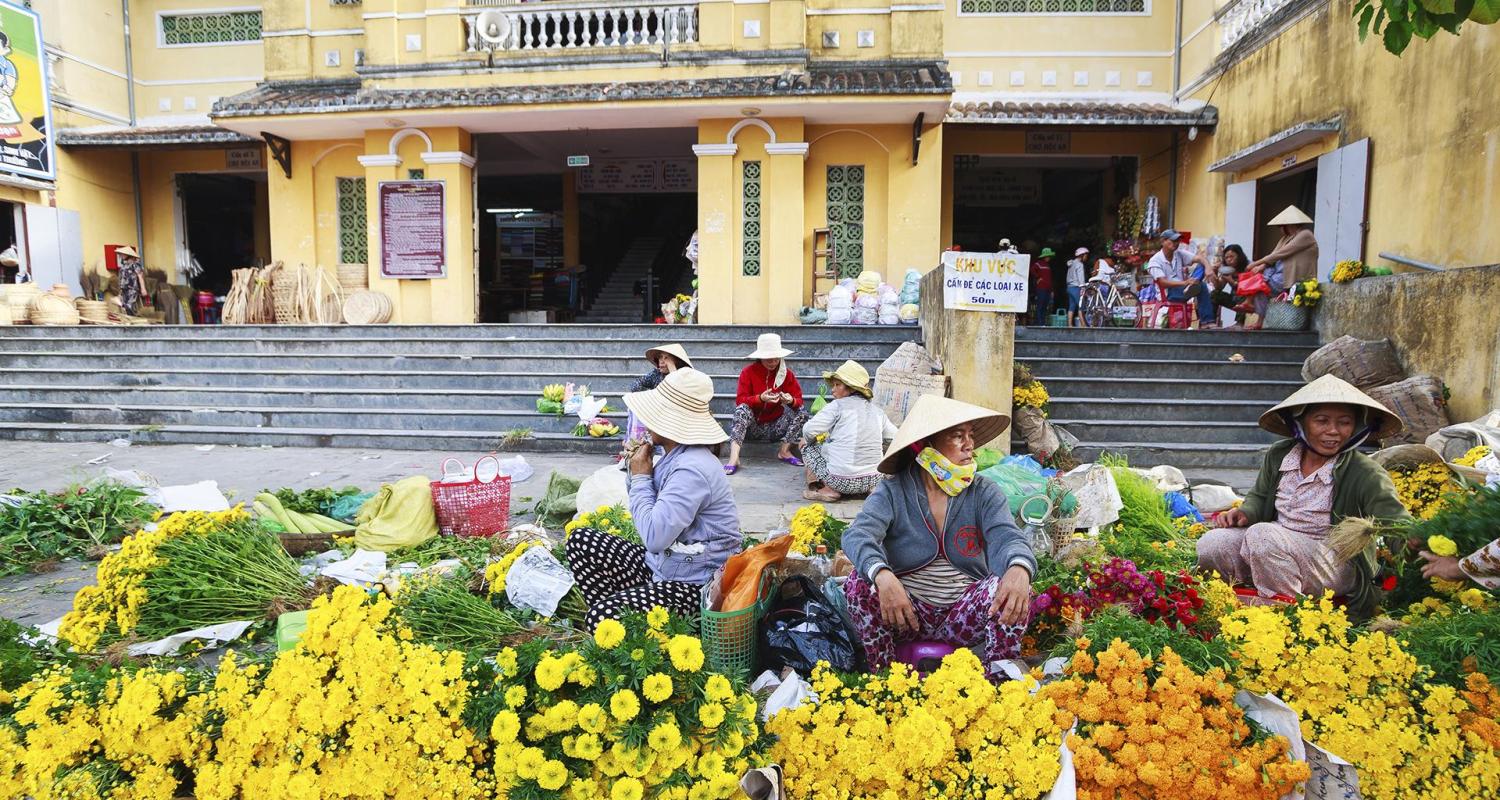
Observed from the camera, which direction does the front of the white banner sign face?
facing the viewer

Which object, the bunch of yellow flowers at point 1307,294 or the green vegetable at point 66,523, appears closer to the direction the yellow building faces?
the green vegetable

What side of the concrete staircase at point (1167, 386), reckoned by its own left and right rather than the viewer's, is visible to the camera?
front

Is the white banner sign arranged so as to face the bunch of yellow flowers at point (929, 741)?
yes

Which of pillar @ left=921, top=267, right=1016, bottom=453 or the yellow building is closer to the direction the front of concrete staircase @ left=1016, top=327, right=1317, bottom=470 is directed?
the pillar

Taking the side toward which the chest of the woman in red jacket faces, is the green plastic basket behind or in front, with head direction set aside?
in front

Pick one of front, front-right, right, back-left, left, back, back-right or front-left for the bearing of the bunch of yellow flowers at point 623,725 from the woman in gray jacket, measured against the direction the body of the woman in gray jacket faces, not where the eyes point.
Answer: front-right

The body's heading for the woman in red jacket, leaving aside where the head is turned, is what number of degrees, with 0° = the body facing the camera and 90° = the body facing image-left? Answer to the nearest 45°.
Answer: approximately 0°

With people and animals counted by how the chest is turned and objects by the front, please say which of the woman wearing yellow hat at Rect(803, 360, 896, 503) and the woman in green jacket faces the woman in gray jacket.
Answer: the woman in green jacket

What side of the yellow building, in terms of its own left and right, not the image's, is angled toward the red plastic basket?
front

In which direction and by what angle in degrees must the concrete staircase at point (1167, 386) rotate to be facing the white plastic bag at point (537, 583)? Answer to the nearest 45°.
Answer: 0° — it already faces it

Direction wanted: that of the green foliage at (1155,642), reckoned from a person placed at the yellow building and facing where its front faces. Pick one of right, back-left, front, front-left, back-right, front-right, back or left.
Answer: front

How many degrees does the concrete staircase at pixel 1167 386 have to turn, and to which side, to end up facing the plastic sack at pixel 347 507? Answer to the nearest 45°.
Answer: approximately 45° to its right

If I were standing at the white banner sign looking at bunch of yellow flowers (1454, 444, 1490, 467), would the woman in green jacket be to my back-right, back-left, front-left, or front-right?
front-right

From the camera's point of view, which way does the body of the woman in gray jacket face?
toward the camera

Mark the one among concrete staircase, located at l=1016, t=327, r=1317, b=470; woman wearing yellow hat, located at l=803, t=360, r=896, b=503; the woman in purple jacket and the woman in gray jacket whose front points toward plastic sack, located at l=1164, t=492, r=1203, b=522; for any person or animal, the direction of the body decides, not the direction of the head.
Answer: the concrete staircase
